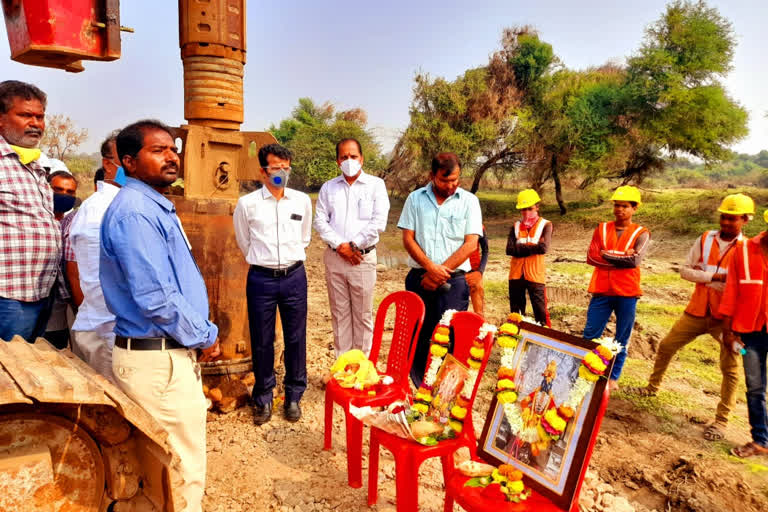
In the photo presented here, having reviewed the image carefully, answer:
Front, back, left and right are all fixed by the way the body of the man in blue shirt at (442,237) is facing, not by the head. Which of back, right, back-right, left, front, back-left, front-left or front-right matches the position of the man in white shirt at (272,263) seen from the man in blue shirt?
right

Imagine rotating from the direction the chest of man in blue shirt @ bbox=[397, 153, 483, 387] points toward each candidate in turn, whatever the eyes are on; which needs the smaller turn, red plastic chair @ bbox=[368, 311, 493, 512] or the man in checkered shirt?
the red plastic chair

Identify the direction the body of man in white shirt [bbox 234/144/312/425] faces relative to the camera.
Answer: toward the camera

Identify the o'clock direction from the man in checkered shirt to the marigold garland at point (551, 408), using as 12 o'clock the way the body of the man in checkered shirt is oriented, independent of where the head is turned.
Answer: The marigold garland is roughly at 12 o'clock from the man in checkered shirt.

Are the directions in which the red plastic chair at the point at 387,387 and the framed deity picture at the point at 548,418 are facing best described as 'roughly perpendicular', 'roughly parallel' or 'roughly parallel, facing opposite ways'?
roughly parallel

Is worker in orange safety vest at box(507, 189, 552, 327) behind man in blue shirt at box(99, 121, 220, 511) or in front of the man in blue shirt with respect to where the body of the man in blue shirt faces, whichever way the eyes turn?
in front

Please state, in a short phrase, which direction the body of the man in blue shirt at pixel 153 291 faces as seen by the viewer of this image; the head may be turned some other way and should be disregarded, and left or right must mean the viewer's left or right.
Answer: facing to the right of the viewer

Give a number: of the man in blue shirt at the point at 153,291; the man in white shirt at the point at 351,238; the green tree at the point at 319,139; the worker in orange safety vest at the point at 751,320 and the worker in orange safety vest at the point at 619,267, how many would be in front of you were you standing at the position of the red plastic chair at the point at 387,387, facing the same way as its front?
1

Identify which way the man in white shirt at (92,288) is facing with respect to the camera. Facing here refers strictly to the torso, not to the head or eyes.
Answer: to the viewer's right

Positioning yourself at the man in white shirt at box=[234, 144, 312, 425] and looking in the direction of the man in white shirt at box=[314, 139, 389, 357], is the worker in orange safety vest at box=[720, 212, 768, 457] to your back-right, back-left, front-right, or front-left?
front-right

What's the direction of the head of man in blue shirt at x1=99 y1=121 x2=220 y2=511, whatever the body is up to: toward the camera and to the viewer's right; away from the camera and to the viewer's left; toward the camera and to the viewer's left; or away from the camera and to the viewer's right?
toward the camera and to the viewer's right

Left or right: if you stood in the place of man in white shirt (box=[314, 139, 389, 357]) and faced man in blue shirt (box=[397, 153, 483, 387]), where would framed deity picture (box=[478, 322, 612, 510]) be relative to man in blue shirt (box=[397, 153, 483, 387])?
right

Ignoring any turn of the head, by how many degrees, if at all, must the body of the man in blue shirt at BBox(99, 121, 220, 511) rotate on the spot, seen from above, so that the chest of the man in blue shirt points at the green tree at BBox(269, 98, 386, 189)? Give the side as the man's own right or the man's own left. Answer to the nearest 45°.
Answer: approximately 90° to the man's own left

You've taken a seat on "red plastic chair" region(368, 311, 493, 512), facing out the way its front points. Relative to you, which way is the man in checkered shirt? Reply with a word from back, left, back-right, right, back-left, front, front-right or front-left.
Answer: front-right

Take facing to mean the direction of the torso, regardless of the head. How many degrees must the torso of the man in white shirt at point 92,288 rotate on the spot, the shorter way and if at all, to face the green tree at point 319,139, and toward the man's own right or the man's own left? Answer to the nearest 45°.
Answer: approximately 45° to the man's own left
